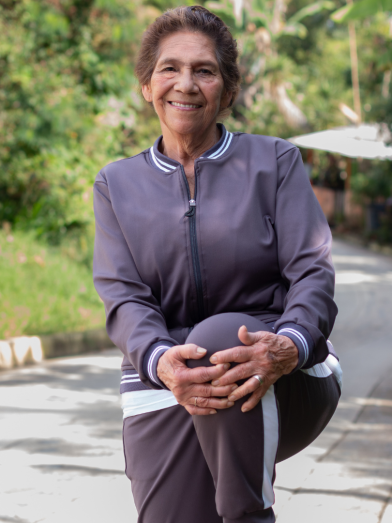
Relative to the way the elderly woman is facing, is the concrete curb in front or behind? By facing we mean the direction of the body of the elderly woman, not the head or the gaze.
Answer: behind

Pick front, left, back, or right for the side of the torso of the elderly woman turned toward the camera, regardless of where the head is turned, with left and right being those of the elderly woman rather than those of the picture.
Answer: front

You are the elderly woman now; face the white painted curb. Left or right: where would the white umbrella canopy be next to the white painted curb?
right

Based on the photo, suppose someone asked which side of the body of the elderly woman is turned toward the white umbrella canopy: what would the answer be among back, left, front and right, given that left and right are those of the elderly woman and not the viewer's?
back

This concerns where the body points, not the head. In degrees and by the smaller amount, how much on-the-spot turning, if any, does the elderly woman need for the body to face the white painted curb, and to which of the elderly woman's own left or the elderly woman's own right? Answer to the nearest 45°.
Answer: approximately 135° to the elderly woman's own right
